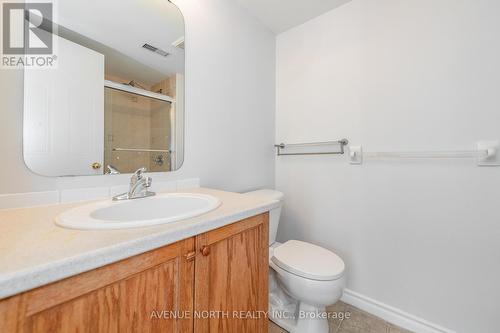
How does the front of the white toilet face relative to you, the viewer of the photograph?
facing the viewer and to the right of the viewer

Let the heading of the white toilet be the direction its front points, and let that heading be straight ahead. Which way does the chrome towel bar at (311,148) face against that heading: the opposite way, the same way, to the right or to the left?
to the right

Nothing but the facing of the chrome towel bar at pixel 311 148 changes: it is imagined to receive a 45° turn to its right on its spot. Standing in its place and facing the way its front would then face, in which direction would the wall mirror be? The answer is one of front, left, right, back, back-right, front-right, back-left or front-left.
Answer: front-left

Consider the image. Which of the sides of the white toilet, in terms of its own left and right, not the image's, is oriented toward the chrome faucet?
right

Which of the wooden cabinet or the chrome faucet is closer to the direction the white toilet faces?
the wooden cabinet

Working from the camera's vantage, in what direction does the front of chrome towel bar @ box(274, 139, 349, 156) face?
facing the viewer and to the left of the viewer

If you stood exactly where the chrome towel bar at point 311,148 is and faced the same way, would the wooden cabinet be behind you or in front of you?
in front

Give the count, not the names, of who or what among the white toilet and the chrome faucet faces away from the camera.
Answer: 0

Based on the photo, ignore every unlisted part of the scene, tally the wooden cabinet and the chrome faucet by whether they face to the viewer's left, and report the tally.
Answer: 0
